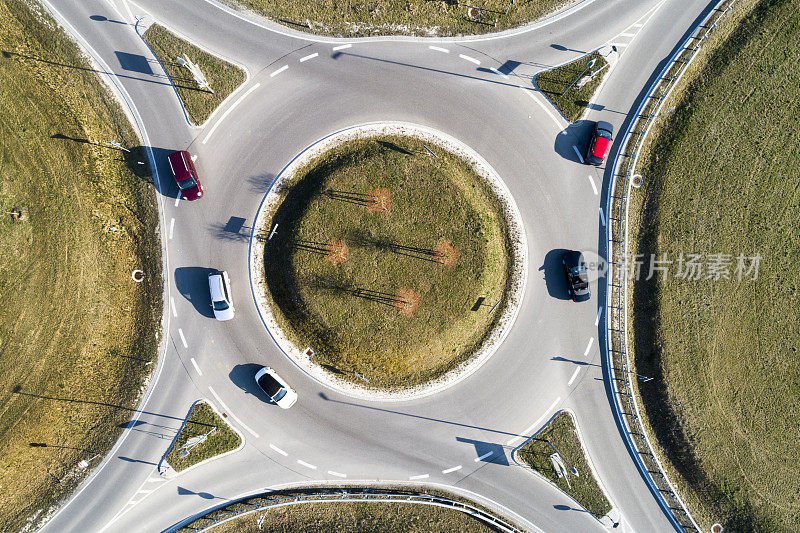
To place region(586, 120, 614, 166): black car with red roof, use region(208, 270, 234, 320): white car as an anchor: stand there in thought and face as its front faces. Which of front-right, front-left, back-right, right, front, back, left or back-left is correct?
left

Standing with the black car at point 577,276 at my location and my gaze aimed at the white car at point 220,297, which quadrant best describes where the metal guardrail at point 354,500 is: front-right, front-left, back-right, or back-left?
front-left

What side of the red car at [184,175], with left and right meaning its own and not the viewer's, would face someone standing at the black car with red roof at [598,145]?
left

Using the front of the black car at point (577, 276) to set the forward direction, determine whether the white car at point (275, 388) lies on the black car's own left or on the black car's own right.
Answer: on the black car's own left

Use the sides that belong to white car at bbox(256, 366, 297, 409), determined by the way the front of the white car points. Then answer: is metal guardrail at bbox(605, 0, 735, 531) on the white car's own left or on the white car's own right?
on the white car's own left

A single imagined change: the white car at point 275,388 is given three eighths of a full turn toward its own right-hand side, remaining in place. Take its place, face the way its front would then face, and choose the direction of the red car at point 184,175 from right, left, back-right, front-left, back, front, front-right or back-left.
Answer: front-right

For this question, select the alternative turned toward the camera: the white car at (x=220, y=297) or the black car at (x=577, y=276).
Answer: the white car

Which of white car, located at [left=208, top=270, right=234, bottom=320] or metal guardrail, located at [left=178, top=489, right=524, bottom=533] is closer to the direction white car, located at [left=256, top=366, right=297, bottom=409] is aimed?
the metal guardrail

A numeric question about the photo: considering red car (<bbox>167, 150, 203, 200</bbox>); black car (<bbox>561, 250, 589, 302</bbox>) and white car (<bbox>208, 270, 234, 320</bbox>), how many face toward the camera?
2

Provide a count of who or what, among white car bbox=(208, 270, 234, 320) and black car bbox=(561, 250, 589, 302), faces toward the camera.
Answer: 1

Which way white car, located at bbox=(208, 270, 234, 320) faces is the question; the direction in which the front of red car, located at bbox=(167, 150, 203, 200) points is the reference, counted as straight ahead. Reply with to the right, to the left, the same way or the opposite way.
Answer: the same way

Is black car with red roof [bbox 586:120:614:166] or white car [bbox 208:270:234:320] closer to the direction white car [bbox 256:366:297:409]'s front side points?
the black car with red roof

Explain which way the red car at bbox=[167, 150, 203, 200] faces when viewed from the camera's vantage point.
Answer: facing the viewer

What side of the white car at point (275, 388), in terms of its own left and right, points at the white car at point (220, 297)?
back

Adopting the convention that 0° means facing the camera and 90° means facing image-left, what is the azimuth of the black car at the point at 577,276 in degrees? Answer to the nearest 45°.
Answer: approximately 180°

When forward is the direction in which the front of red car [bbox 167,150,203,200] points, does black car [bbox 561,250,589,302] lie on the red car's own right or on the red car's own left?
on the red car's own left
